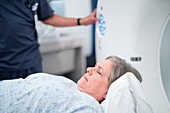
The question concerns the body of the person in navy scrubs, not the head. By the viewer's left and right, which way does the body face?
facing the viewer and to the right of the viewer

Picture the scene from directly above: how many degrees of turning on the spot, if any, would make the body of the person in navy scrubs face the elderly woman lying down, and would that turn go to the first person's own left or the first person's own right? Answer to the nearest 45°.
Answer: approximately 45° to the first person's own right

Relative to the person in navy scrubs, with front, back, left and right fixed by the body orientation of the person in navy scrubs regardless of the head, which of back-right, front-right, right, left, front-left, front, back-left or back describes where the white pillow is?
front

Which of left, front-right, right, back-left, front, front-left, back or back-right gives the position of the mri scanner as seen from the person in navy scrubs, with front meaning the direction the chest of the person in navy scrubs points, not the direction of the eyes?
front-left
